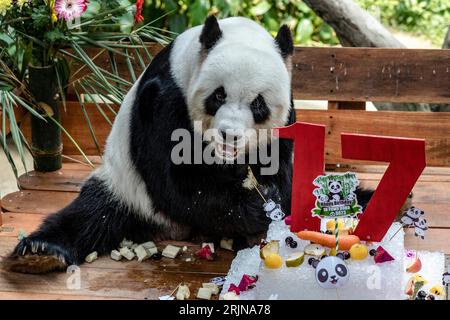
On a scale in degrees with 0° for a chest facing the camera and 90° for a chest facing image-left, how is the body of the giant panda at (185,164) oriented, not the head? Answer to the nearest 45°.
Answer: approximately 315°

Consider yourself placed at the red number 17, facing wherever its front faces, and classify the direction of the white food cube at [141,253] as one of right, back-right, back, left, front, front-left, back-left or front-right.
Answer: right

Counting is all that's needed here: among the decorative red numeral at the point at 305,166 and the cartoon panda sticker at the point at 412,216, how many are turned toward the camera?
2

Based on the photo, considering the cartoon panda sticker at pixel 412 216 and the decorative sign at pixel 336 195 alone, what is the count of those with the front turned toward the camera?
2

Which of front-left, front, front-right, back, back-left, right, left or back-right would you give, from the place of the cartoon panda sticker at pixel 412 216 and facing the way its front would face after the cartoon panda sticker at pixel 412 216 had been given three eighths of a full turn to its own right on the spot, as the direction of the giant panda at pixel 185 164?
front-left

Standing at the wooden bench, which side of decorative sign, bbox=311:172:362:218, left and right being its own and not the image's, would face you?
back

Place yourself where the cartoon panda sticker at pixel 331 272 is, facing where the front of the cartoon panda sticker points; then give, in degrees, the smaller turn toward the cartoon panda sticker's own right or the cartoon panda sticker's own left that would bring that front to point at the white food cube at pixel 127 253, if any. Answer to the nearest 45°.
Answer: approximately 135° to the cartoon panda sticker's own right
